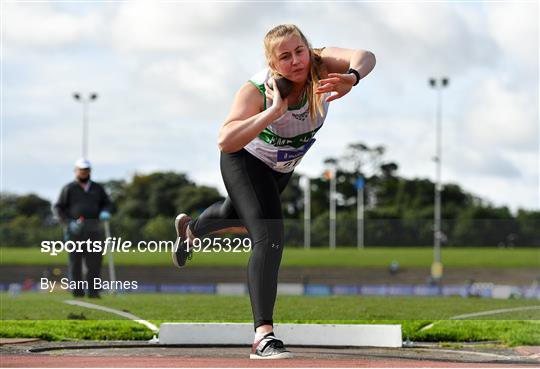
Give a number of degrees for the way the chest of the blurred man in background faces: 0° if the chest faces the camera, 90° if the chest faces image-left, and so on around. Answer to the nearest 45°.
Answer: approximately 0°
